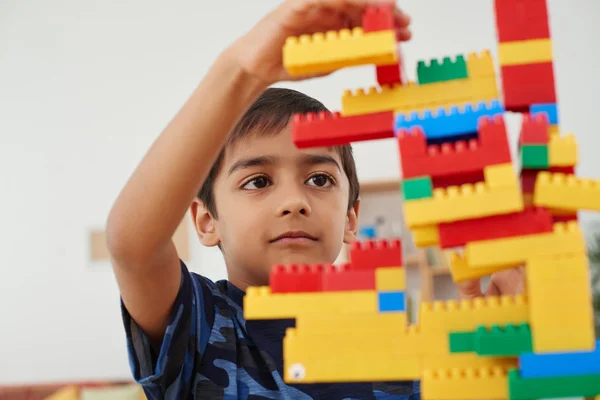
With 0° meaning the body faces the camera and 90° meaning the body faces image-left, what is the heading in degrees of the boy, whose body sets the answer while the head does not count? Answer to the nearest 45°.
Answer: approximately 0°
